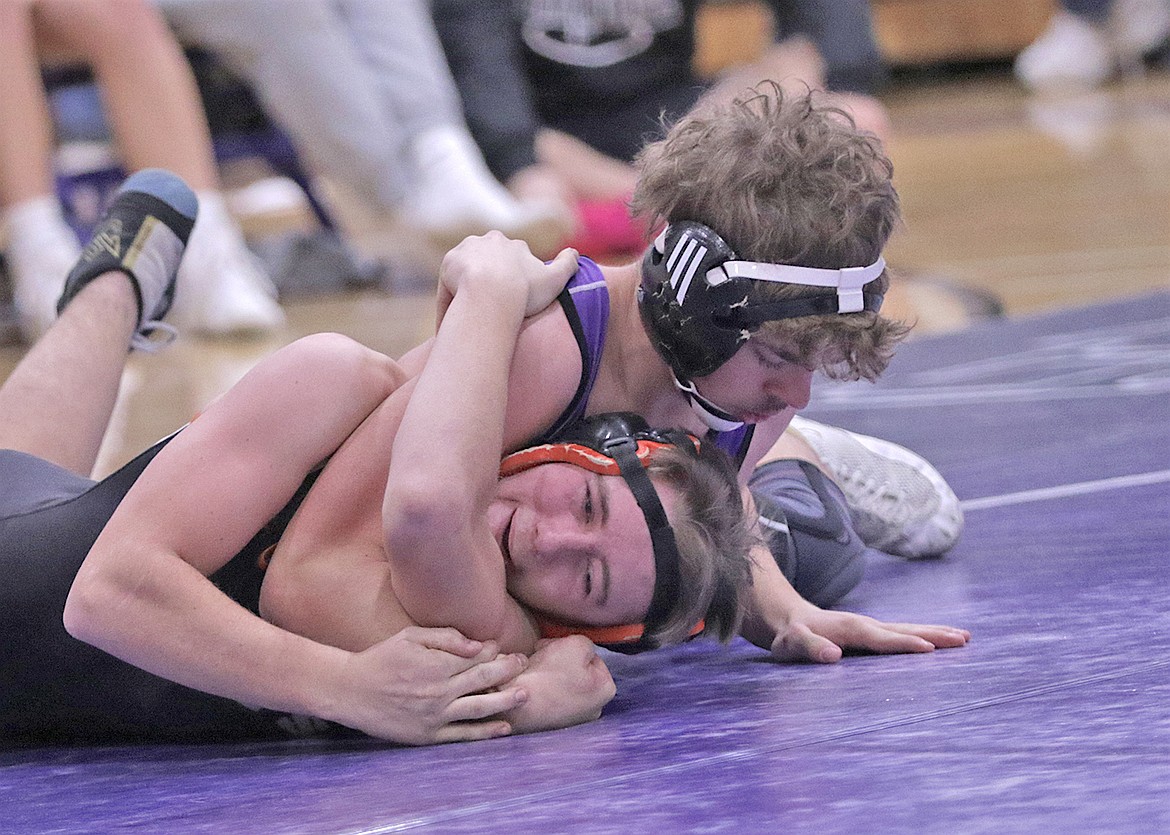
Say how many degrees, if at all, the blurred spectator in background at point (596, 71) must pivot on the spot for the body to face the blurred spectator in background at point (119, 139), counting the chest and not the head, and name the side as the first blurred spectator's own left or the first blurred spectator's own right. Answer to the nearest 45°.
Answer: approximately 45° to the first blurred spectator's own right

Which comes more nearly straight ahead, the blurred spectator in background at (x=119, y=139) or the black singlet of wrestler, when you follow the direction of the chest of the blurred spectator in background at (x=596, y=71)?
the black singlet of wrestler

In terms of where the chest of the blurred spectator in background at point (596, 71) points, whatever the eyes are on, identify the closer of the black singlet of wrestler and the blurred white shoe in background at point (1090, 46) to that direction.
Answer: the black singlet of wrestler

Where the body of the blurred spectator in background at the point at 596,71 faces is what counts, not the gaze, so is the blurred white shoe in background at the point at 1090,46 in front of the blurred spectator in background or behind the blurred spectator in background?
behind

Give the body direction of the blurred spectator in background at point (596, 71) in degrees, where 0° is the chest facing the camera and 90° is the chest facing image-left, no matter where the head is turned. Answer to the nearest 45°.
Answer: approximately 0°

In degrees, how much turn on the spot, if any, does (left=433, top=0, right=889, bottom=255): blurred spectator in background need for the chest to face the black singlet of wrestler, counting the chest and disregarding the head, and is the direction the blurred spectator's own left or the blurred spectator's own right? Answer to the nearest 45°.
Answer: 0° — they already face them
